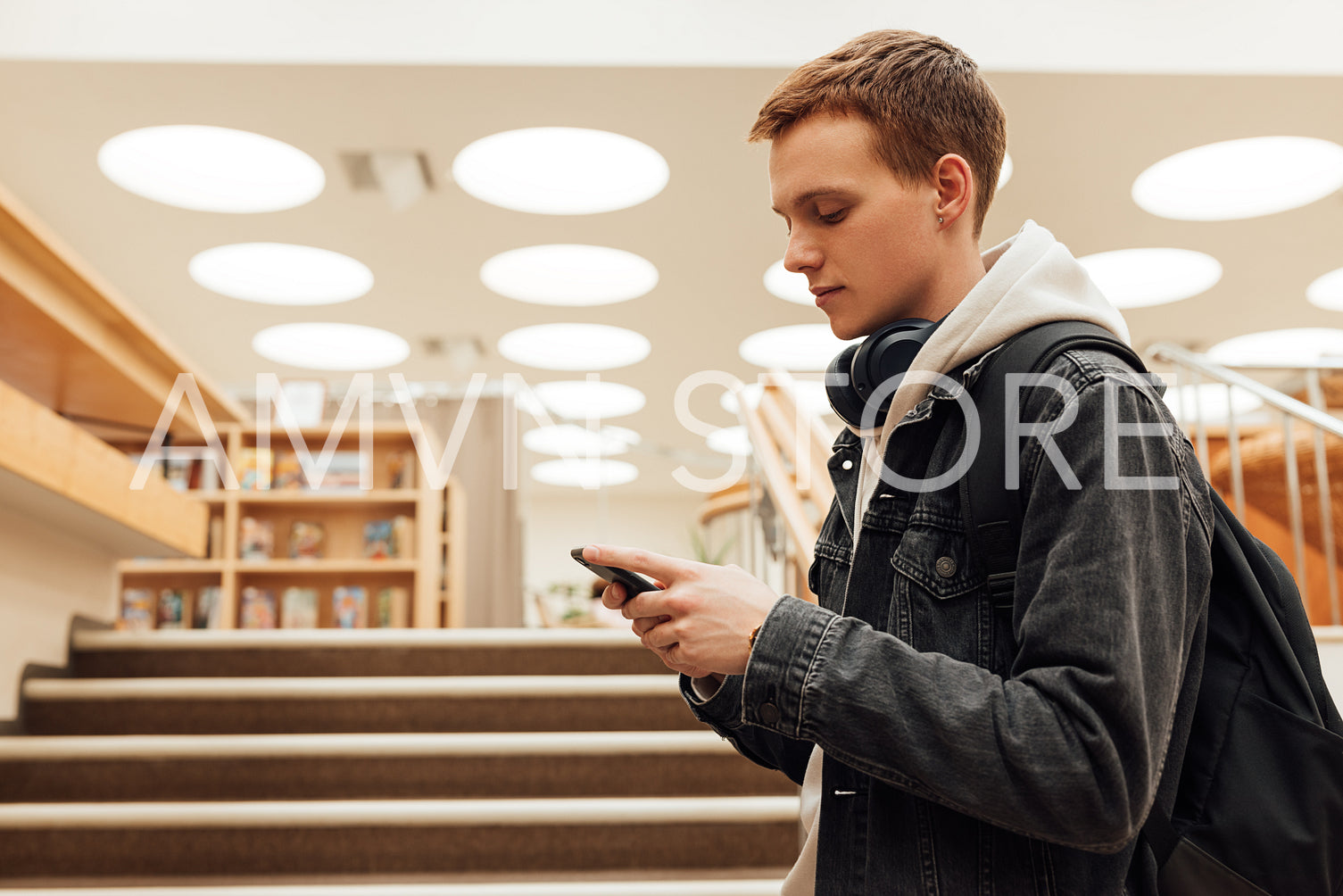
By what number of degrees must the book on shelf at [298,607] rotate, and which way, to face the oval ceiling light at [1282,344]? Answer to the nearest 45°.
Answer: approximately 90° to its left

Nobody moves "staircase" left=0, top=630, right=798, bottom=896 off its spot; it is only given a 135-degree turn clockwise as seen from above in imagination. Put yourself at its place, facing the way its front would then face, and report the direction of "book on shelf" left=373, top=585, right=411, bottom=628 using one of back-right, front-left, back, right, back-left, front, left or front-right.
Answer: front-right

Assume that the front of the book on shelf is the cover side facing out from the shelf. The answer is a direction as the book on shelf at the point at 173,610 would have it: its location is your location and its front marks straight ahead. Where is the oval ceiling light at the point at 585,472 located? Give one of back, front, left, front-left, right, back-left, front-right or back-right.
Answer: back-left

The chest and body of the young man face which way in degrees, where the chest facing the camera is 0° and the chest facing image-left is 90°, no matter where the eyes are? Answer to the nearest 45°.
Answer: approximately 90°

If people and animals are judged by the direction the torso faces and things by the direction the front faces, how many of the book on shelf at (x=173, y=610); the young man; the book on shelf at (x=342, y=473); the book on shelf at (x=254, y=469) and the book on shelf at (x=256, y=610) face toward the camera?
4

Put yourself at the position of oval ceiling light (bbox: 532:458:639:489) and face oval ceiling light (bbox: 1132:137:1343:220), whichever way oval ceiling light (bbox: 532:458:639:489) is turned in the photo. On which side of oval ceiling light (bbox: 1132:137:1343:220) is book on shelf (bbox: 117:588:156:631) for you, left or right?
right
